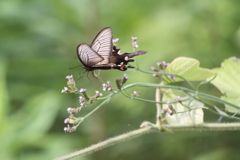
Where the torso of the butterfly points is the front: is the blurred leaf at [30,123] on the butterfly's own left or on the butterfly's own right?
on the butterfly's own right
